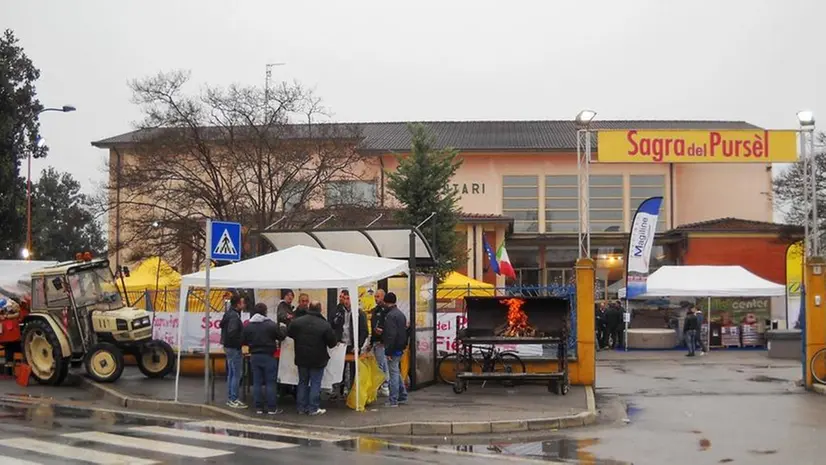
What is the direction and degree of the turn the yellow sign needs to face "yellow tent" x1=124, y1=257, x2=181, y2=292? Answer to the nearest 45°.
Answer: approximately 90° to its right

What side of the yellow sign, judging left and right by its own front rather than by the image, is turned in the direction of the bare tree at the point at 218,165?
right

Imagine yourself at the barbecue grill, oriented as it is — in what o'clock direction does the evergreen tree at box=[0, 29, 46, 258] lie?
The evergreen tree is roughly at 4 o'clock from the barbecue grill.

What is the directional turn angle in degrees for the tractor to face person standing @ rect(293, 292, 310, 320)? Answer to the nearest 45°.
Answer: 0° — it already faces them

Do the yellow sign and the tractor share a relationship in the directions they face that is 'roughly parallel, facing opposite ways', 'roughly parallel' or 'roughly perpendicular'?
roughly perpendicular

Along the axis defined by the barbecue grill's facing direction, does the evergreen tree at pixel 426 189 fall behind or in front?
behind

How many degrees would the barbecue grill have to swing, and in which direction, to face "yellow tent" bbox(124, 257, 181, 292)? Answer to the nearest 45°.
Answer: approximately 135° to its right

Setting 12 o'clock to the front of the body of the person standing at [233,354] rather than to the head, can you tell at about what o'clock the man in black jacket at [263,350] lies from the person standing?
The man in black jacket is roughly at 2 o'clock from the person standing.

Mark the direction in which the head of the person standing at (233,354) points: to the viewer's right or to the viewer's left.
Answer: to the viewer's right
